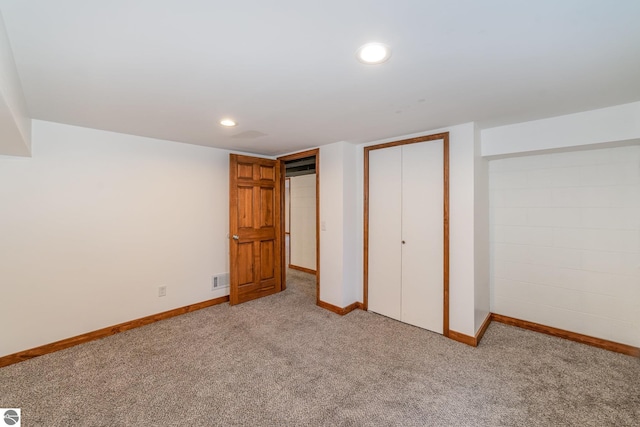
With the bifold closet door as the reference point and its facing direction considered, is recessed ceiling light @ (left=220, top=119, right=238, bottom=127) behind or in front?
in front

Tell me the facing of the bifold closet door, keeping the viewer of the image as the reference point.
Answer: facing the viewer and to the left of the viewer

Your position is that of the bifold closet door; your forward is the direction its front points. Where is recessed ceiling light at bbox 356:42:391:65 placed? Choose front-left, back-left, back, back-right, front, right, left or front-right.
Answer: front-left

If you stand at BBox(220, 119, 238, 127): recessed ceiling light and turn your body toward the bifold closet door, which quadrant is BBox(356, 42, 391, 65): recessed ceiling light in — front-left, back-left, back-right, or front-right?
front-right
